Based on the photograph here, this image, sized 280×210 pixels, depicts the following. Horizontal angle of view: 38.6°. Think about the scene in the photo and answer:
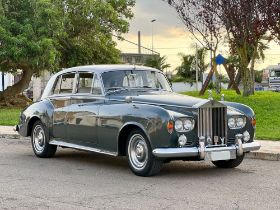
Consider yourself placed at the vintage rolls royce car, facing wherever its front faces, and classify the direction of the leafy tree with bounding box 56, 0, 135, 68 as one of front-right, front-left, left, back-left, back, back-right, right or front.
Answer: back-left

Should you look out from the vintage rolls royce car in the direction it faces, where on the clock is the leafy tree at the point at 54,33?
The leafy tree is roughly at 7 o'clock from the vintage rolls royce car.

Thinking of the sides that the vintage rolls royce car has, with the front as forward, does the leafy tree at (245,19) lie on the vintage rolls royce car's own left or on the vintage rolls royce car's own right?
on the vintage rolls royce car's own left

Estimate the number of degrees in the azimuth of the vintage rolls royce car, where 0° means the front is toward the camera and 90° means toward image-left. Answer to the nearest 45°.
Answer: approximately 315°
